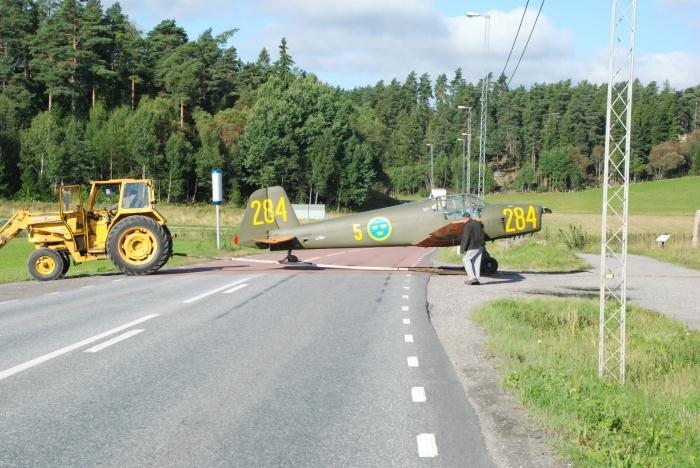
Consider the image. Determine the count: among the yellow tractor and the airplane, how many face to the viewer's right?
1

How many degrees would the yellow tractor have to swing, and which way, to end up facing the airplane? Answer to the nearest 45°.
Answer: approximately 180°

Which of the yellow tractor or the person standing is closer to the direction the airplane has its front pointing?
the person standing

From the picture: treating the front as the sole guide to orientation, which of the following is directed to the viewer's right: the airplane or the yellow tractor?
the airplane

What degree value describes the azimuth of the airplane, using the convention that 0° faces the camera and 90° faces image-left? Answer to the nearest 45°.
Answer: approximately 270°

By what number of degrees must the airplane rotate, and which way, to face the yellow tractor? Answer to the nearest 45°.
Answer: approximately 180°

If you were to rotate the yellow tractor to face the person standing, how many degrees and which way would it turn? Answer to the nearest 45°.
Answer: approximately 135° to its left

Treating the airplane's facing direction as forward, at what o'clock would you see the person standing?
The person standing is roughly at 2 o'clock from the airplane.

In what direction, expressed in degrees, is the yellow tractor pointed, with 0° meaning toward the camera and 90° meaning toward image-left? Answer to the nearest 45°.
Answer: approximately 90°

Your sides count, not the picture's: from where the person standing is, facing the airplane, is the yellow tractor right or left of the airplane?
left
